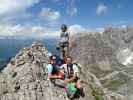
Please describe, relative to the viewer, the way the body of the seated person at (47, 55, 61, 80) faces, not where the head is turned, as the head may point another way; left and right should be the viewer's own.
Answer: facing the viewer and to the right of the viewer

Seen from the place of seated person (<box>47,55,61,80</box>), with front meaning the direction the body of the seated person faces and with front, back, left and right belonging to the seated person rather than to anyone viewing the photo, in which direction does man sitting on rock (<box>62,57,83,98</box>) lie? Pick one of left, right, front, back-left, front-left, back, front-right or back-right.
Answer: front-left

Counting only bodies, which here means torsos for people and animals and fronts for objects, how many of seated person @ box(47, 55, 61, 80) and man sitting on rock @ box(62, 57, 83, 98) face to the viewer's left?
0

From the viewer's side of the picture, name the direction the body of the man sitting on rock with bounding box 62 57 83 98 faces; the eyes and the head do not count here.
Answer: toward the camera

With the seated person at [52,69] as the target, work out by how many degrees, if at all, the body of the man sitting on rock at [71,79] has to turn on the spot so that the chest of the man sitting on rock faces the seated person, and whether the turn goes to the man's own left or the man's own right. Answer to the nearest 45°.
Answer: approximately 90° to the man's own right
